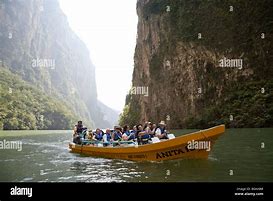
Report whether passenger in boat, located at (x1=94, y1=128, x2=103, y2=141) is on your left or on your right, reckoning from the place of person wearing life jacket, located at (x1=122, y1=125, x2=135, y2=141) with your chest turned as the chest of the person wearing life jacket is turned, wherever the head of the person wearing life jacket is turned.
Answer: on your right

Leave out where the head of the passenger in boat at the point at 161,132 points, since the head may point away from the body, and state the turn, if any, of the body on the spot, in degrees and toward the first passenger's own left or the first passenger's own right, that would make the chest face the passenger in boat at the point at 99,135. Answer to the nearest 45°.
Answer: approximately 180°

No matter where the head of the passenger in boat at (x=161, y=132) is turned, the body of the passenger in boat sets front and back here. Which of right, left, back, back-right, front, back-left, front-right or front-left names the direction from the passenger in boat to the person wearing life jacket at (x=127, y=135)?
back

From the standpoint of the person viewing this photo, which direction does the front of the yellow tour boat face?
facing to the right of the viewer

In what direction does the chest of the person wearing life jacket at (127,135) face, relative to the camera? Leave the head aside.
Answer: to the viewer's right

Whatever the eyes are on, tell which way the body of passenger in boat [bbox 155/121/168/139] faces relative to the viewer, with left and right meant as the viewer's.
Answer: facing the viewer and to the right of the viewer

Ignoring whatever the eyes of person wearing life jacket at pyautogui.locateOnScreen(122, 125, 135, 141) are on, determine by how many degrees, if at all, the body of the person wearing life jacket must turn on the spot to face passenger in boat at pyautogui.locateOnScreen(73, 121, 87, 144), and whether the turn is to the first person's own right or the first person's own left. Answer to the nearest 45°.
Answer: approximately 135° to the first person's own left

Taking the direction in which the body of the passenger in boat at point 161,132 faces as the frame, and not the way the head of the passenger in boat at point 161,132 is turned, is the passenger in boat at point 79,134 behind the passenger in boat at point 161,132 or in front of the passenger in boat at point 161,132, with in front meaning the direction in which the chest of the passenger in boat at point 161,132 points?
behind
